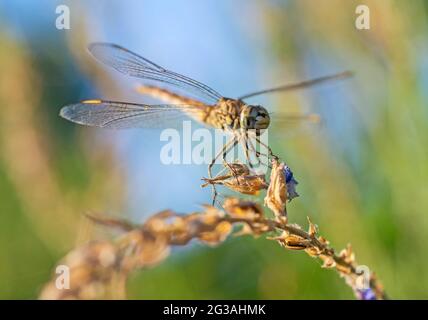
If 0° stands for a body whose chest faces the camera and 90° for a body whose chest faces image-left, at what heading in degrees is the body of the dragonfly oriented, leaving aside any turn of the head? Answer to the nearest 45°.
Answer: approximately 315°
